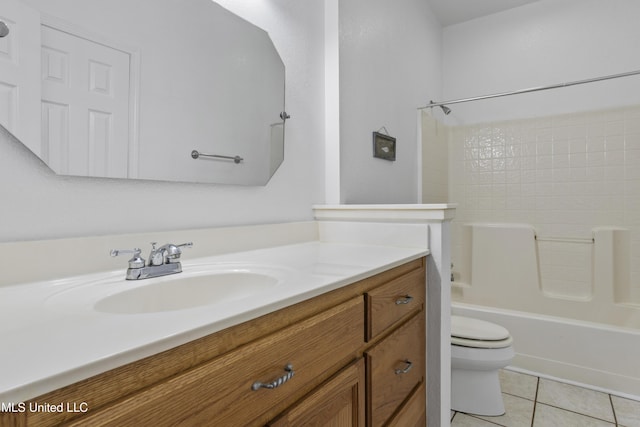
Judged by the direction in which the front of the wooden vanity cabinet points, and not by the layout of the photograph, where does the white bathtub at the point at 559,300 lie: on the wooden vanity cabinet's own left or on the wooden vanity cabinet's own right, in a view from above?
on the wooden vanity cabinet's own left

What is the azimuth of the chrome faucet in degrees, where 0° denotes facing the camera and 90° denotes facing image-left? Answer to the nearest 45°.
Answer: approximately 315°

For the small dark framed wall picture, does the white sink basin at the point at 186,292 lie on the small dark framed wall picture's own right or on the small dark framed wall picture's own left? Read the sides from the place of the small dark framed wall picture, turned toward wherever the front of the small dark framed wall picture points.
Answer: on the small dark framed wall picture's own right

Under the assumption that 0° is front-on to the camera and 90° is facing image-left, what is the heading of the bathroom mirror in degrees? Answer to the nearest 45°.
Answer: approximately 315°

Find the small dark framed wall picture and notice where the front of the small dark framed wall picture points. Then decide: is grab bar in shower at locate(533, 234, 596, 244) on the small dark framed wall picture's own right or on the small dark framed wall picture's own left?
on the small dark framed wall picture's own left
